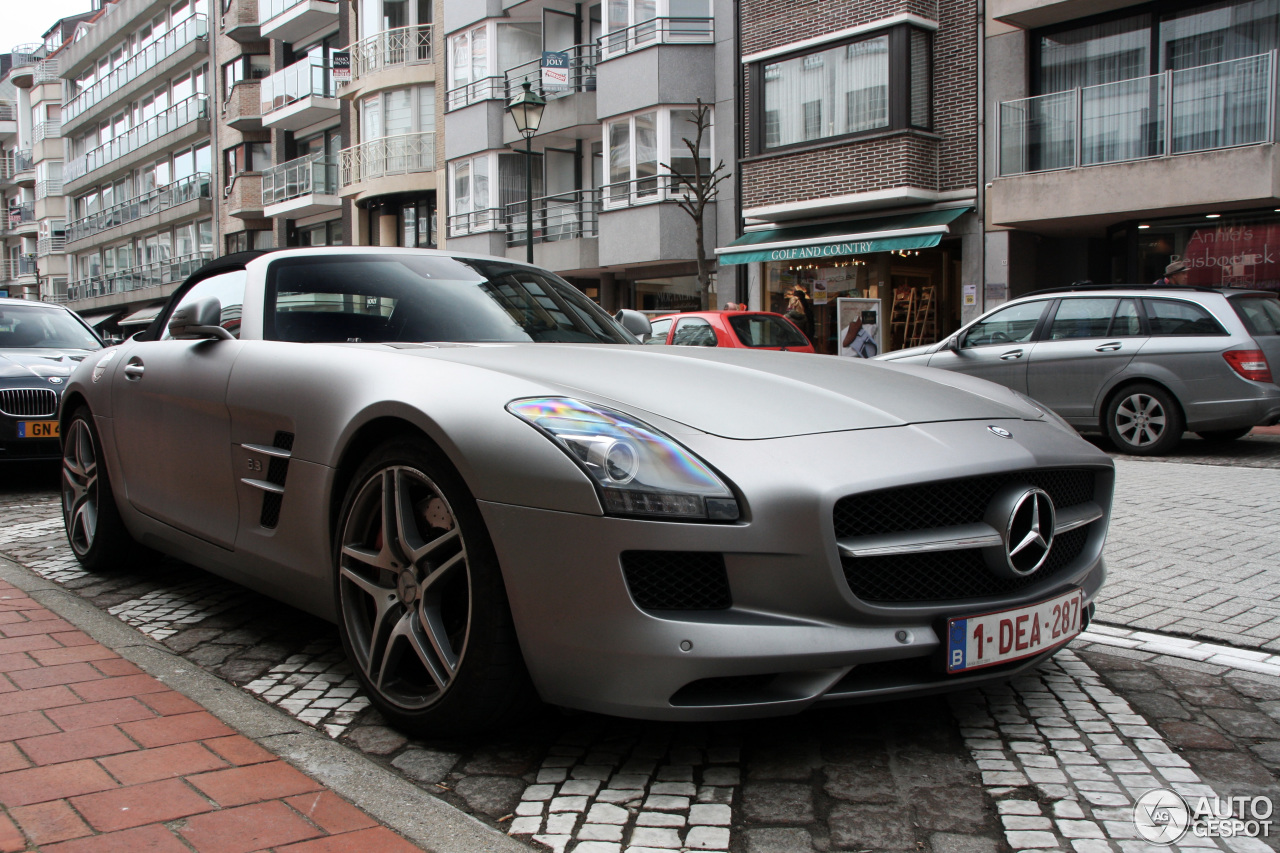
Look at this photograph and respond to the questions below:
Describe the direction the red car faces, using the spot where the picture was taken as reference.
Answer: facing away from the viewer and to the left of the viewer

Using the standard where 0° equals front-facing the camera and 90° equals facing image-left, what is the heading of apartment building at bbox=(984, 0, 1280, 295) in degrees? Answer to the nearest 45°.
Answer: approximately 45°

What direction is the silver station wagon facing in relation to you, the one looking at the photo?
facing away from the viewer and to the left of the viewer

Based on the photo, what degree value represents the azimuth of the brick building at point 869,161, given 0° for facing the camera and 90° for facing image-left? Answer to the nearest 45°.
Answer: approximately 45°

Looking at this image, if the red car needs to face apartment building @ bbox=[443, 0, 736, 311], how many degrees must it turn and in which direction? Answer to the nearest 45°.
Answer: approximately 45° to its right

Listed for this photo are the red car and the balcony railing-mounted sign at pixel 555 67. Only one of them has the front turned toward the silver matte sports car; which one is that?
the balcony railing-mounted sign

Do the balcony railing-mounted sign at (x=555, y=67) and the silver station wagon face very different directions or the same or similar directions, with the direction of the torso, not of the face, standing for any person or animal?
very different directions

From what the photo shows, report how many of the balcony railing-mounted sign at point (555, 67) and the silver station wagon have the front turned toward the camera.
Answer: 1
